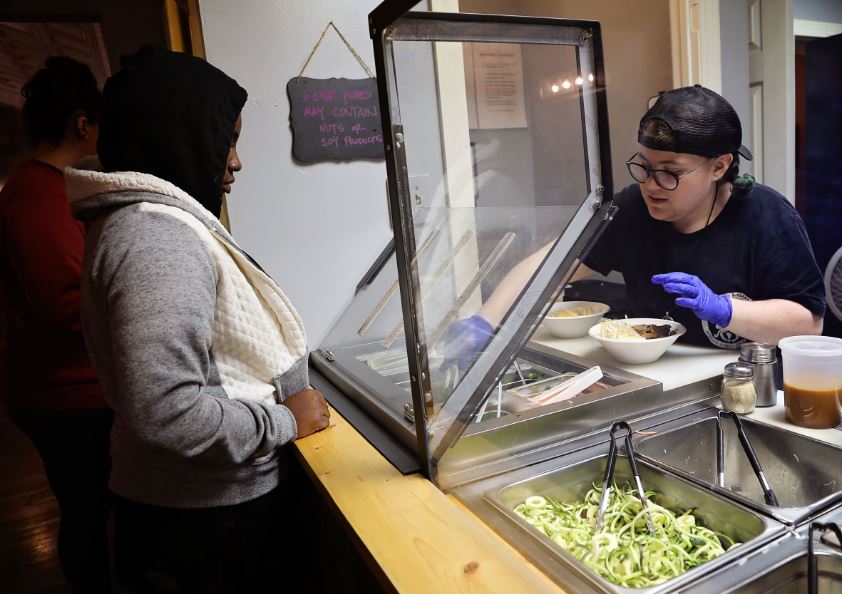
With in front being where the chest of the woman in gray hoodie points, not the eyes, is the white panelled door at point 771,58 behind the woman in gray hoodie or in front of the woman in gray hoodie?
in front

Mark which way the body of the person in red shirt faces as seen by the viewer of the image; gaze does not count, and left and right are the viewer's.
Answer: facing away from the viewer and to the right of the viewer

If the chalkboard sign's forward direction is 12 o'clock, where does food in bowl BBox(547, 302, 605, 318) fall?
The food in bowl is roughly at 10 o'clock from the chalkboard sign.

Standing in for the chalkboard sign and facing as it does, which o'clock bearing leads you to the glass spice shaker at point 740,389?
The glass spice shaker is roughly at 11 o'clock from the chalkboard sign.

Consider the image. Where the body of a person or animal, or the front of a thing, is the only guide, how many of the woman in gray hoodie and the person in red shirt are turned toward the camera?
0

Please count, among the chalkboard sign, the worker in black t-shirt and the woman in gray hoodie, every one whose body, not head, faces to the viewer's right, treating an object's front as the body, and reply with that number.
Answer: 1

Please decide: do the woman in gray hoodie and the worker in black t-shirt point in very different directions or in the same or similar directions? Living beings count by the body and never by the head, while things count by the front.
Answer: very different directions

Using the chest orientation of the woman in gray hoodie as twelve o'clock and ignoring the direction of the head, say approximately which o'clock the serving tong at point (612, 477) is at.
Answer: The serving tong is roughly at 1 o'clock from the woman in gray hoodie.

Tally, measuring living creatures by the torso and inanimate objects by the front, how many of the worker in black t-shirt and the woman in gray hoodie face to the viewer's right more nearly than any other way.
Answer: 1

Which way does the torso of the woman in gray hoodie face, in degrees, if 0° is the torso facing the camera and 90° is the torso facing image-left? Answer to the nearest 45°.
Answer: approximately 270°

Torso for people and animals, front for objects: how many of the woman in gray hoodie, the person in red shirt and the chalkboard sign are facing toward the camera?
1

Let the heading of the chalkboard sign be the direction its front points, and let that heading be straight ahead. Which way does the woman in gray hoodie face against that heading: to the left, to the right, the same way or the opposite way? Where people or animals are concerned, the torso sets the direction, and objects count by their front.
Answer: to the left

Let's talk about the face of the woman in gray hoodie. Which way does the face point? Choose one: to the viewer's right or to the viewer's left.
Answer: to the viewer's right

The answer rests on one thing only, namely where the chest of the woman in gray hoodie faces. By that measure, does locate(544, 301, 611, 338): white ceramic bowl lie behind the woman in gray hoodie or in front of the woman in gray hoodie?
in front
